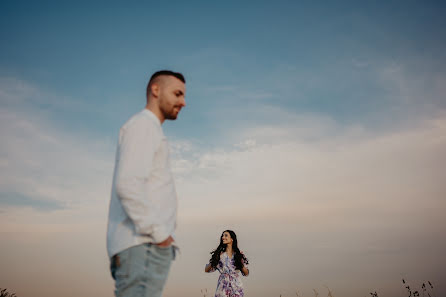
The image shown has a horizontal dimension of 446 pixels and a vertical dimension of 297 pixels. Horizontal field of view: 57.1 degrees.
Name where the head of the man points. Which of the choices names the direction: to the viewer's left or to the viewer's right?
to the viewer's right

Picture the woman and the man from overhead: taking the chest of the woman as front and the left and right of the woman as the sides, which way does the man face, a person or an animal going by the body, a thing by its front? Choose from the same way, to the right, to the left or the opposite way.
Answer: to the left

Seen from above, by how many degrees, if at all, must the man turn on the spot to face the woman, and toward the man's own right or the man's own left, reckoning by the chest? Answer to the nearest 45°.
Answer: approximately 90° to the man's own left

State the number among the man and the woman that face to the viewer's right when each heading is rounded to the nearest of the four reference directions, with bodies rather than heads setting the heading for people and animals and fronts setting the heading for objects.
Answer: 1

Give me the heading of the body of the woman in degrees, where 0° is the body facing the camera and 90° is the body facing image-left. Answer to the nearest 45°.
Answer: approximately 0°

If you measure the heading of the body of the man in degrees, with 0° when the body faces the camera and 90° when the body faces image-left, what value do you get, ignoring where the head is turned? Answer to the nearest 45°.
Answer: approximately 270°

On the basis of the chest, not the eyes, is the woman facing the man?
yes
